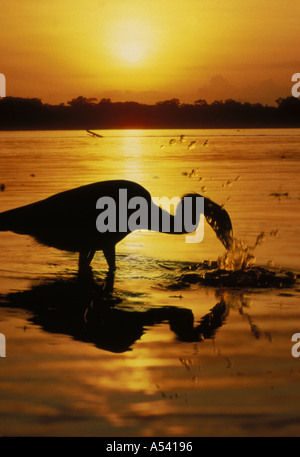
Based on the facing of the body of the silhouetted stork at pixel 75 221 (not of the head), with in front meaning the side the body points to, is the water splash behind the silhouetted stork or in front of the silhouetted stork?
in front

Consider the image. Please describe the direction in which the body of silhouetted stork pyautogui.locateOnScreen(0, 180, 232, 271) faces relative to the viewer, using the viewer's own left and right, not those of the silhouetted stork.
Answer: facing to the right of the viewer
